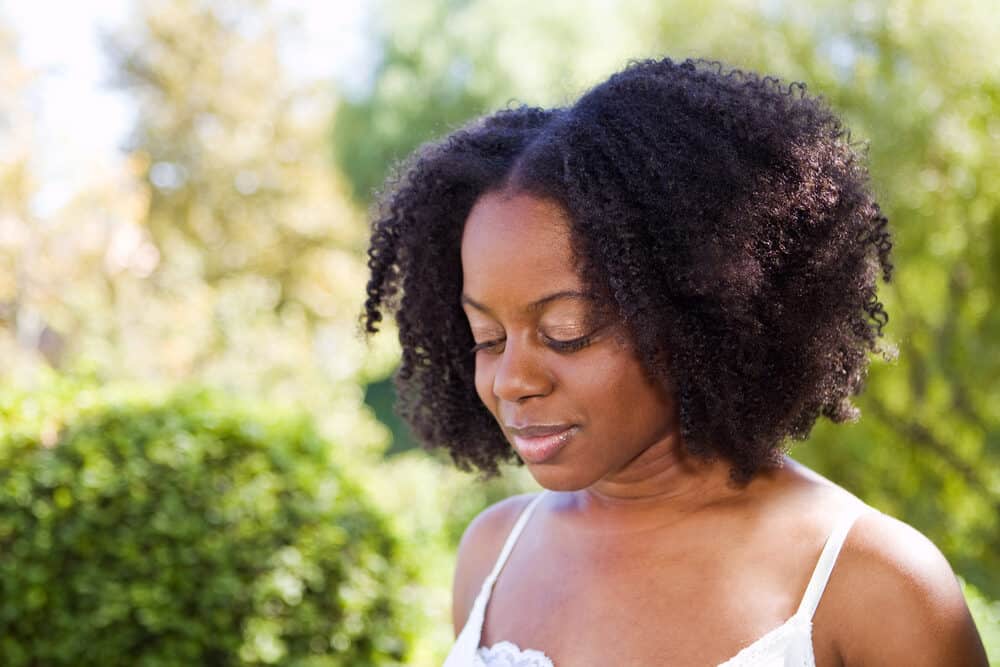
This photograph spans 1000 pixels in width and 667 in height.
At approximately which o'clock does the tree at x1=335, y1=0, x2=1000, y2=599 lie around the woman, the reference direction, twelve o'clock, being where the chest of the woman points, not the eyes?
The tree is roughly at 5 o'clock from the woman.

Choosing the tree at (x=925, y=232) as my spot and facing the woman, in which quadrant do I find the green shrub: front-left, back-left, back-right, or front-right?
front-right

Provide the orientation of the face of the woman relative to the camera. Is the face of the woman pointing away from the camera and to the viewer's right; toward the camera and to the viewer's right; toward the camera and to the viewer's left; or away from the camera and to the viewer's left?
toward the camera and to the viewer's left

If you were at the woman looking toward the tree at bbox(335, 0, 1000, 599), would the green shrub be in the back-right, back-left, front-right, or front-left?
front-left

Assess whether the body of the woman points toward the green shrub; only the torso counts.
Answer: no
